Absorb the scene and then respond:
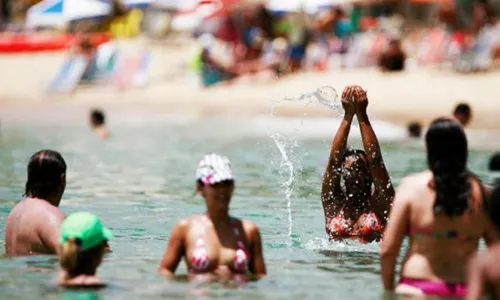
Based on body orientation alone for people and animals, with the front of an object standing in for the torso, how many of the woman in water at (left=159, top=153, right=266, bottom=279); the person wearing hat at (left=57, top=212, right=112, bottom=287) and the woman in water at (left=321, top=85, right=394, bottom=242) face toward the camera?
2

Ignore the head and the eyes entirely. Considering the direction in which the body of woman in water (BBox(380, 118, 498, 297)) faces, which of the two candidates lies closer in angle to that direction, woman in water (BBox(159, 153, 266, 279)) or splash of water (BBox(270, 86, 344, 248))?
the splash of water

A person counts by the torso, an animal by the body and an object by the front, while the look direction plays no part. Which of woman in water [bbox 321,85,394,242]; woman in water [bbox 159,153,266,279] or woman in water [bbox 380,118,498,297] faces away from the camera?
woman in water [bbox 380,118,498,297]

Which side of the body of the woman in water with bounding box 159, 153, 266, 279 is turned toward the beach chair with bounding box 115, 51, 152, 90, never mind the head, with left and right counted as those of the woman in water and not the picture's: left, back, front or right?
back

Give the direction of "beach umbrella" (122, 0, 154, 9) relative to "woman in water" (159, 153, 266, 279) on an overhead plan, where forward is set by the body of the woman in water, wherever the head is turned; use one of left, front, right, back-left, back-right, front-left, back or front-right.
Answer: back

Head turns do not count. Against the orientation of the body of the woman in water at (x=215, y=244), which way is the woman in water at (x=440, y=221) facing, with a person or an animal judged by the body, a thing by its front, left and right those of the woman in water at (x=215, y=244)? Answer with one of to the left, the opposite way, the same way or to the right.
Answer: the opposite way

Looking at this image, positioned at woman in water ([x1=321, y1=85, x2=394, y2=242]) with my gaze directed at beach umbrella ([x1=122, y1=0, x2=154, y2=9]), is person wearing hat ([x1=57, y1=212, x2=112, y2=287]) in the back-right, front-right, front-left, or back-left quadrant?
back-left

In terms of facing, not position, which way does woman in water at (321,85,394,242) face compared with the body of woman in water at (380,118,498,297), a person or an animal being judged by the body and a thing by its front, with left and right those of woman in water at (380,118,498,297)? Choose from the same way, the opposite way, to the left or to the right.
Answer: the opposite way

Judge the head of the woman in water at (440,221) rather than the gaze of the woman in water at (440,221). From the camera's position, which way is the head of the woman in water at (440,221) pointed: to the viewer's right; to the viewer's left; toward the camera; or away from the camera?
away from the camera

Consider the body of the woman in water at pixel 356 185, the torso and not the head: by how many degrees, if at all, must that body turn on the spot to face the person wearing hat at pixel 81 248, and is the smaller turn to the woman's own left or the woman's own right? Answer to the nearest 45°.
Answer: approximately 45° to the woman's own right

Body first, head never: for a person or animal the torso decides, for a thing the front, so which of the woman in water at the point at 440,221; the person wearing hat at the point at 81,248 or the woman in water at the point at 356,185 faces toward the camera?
the woman in water at the point at 356,185

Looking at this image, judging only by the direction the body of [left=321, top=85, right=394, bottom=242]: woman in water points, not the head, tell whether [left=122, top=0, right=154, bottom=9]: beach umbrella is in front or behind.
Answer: behind

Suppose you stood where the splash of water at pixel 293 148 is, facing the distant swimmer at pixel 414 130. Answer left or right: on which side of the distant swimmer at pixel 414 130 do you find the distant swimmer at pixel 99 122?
left

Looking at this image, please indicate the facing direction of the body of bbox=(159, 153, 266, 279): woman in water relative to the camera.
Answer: toward the camera

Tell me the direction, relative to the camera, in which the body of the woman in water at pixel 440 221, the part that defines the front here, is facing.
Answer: away from the camera

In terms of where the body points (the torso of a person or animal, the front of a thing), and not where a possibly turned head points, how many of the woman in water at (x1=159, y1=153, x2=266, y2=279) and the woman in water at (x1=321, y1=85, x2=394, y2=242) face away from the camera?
0
